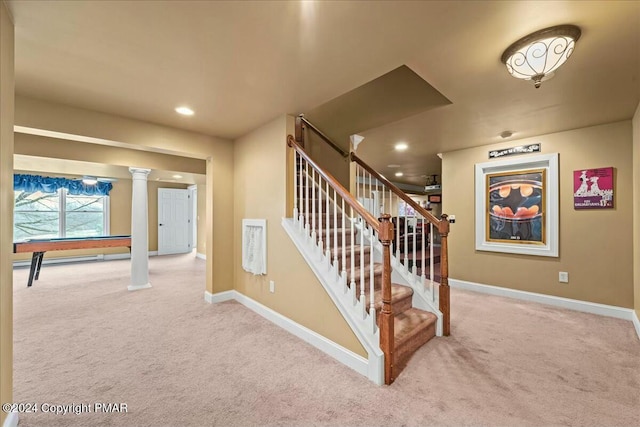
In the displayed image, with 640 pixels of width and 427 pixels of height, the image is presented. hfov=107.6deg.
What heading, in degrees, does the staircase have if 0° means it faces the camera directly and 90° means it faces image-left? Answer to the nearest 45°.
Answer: approximately 315°

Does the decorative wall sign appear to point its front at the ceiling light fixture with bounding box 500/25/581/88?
yes

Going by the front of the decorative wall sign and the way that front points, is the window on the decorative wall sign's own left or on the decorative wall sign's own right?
on the decorative wall sign's own right

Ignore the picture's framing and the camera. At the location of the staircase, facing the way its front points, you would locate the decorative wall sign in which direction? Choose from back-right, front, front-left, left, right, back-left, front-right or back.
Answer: left

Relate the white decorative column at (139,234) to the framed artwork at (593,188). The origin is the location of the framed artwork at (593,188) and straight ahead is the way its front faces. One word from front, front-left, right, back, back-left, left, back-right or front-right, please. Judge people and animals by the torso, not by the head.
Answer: front-right

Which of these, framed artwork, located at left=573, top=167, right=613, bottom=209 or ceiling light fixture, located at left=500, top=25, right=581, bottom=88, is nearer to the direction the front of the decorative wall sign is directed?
the ceiling light fixture

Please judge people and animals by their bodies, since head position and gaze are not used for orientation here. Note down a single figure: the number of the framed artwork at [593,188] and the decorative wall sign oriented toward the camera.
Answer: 2

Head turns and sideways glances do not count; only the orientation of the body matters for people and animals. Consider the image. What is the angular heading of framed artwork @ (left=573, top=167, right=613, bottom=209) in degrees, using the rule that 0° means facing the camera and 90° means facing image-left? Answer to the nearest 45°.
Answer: approximately 0°

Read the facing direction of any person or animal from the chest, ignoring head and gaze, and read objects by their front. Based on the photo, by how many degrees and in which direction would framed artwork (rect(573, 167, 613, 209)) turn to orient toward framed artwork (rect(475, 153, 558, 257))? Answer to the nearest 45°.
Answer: approximately 90° to its right

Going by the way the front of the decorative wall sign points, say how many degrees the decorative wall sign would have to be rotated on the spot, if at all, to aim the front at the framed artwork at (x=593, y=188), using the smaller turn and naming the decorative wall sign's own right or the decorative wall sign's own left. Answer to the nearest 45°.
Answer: approximately 90° to the decorative wall sign's own left

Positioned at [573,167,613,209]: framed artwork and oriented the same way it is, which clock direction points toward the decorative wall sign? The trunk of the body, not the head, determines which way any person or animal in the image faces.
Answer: The decorative wall sign is roughly at 3 o'clock from the framed artwork.

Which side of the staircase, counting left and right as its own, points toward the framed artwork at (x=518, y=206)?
left

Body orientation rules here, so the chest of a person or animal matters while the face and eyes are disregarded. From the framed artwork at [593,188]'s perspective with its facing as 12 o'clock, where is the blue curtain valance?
The blue curtain valance is roughly at 2 o'clock from the framed artwork.
